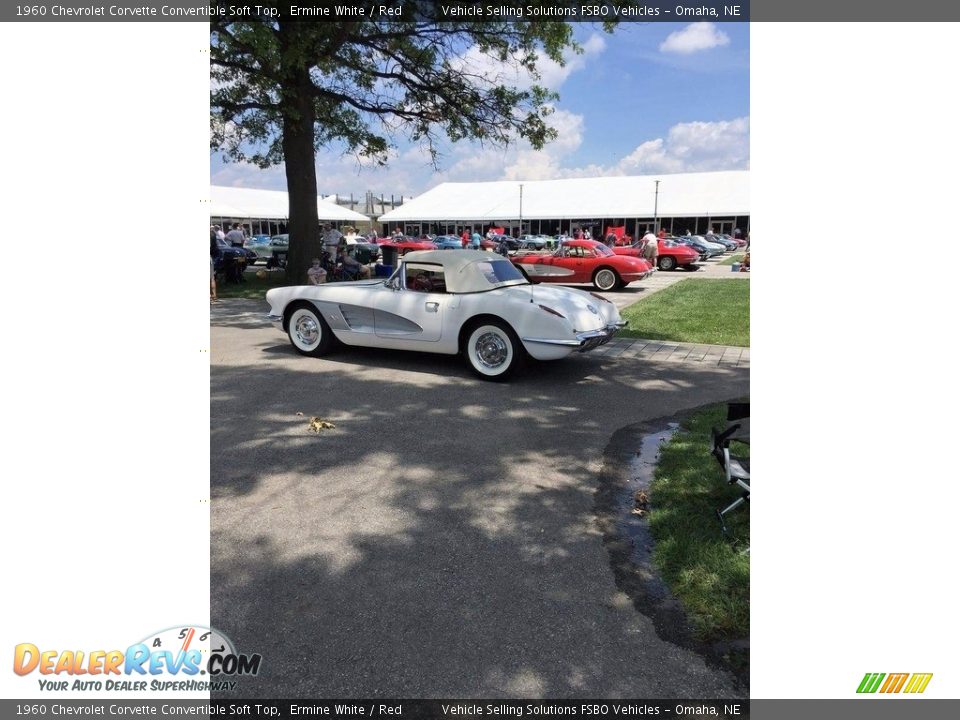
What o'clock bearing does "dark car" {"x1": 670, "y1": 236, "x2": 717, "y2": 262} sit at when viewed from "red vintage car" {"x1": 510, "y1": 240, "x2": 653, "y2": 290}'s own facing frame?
The dark car is roughly at 2 o'clock from the red vintage car.

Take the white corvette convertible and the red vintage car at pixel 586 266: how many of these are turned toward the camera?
0
